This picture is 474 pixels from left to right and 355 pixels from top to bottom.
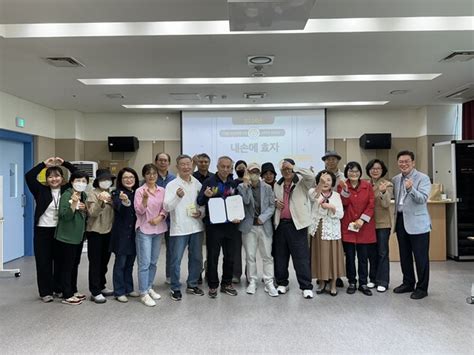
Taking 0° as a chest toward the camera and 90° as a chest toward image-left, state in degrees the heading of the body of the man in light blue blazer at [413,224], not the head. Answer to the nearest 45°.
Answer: approximately 45°

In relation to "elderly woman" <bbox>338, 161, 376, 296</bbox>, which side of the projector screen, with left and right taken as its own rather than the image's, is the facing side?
front

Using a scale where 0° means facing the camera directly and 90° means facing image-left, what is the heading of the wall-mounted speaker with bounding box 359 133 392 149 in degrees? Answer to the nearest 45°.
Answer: approximately 0°

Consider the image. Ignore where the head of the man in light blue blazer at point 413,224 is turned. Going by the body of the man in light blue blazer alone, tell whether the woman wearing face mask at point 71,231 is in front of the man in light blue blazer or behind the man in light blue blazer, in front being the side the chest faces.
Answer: in front

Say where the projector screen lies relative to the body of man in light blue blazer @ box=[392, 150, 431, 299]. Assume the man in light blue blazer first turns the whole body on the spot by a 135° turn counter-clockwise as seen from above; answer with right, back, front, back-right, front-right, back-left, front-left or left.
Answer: back-left

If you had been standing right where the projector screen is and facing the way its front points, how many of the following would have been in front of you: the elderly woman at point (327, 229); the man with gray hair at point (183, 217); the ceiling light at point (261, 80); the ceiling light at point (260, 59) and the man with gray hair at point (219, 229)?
5
